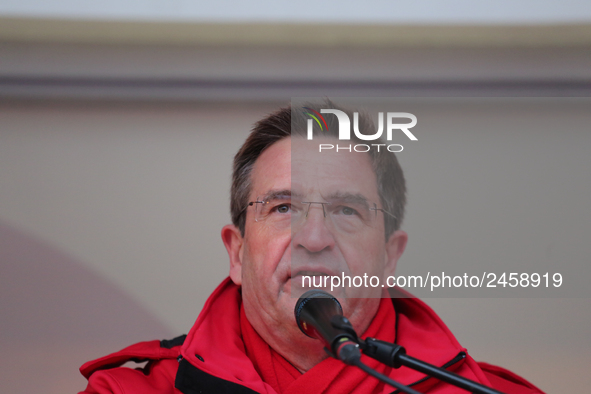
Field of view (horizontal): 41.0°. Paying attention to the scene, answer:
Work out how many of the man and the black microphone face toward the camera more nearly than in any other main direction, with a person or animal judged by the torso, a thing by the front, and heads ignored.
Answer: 1

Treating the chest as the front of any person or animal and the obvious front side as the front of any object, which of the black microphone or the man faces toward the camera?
the man

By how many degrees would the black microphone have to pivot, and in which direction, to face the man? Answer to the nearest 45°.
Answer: approximately 45° to its right

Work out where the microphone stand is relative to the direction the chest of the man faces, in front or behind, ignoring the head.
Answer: in front

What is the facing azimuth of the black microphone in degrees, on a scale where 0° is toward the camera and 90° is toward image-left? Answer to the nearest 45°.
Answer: approximately 135°

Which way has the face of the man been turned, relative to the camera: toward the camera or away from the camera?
toward the camera

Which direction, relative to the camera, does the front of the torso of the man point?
toward the camera

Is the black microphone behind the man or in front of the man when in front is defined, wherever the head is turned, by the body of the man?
in front
